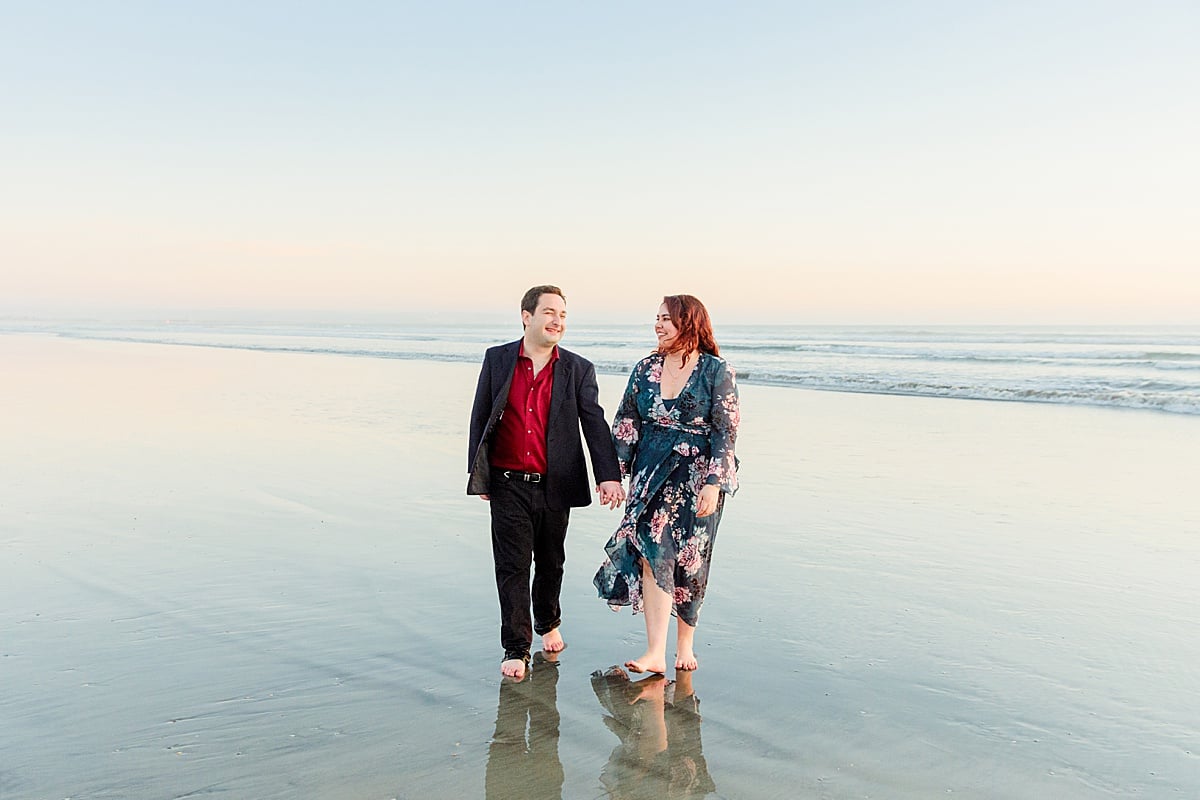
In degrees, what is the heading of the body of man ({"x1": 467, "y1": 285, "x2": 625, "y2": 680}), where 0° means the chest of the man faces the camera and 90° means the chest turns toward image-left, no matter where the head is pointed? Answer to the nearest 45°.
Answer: approximately 0°

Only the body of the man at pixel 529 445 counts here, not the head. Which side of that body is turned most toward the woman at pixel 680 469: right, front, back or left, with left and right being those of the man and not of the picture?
left
